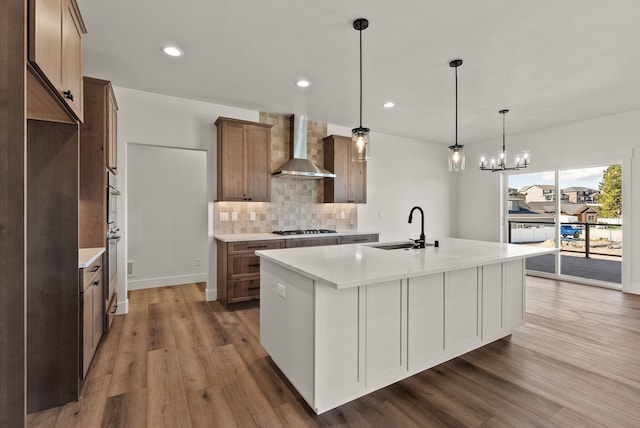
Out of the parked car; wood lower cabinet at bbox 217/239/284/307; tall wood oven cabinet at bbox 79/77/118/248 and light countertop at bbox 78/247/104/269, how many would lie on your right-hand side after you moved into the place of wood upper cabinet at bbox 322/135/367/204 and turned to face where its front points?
3

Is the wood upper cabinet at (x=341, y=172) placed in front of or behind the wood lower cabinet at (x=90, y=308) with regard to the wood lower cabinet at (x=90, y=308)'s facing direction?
in front

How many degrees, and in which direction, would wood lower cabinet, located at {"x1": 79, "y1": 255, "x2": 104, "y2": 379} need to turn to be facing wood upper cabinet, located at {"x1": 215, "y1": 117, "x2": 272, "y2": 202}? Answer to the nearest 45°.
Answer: approximately 45° to its left

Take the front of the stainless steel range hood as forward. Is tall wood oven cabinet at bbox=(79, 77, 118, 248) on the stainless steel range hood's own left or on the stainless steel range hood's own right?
on the stainless steel range hood's own right

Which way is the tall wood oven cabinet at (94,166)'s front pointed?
to the viewer's right

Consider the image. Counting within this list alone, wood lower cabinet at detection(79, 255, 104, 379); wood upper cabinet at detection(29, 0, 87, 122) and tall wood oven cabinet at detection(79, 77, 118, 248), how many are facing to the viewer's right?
3

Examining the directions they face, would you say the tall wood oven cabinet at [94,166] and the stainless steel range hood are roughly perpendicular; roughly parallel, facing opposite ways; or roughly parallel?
roughly perpendicular

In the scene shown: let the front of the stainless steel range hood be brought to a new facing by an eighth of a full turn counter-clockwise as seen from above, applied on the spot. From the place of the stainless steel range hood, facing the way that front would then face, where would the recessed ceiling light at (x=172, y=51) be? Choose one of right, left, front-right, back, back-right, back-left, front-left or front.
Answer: back-right

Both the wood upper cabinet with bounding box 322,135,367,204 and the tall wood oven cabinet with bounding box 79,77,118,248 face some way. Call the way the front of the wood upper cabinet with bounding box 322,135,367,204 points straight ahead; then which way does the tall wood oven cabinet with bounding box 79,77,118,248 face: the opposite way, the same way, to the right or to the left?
to the left

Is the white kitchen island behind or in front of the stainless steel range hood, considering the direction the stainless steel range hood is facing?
in front

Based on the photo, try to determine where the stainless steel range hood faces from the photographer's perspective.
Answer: facing the viewer and to the right of the viewer

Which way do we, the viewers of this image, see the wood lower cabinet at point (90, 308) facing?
facing to the right of the viewer

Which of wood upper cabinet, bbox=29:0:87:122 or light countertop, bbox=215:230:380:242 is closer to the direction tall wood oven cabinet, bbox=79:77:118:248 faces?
the light countertop

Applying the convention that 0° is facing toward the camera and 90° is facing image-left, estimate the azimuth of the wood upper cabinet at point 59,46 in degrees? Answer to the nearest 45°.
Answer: approximately 270°
